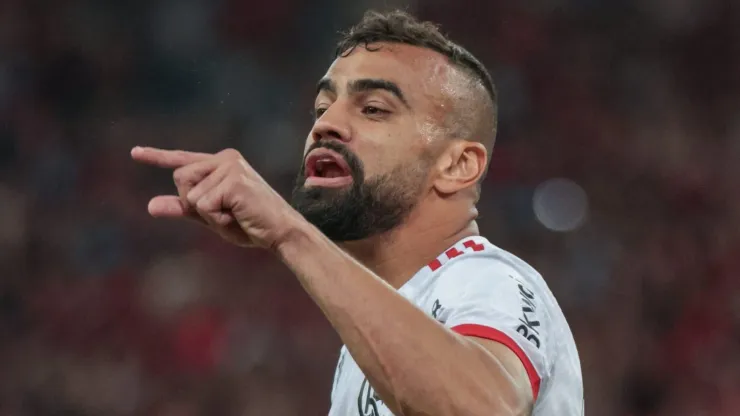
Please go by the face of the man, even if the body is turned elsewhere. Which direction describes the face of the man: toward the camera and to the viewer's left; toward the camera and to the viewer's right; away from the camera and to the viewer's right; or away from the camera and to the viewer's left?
toward the camera and to the viewer's left

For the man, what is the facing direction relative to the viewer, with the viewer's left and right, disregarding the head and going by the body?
facing the viewer and to the left of the viewer
